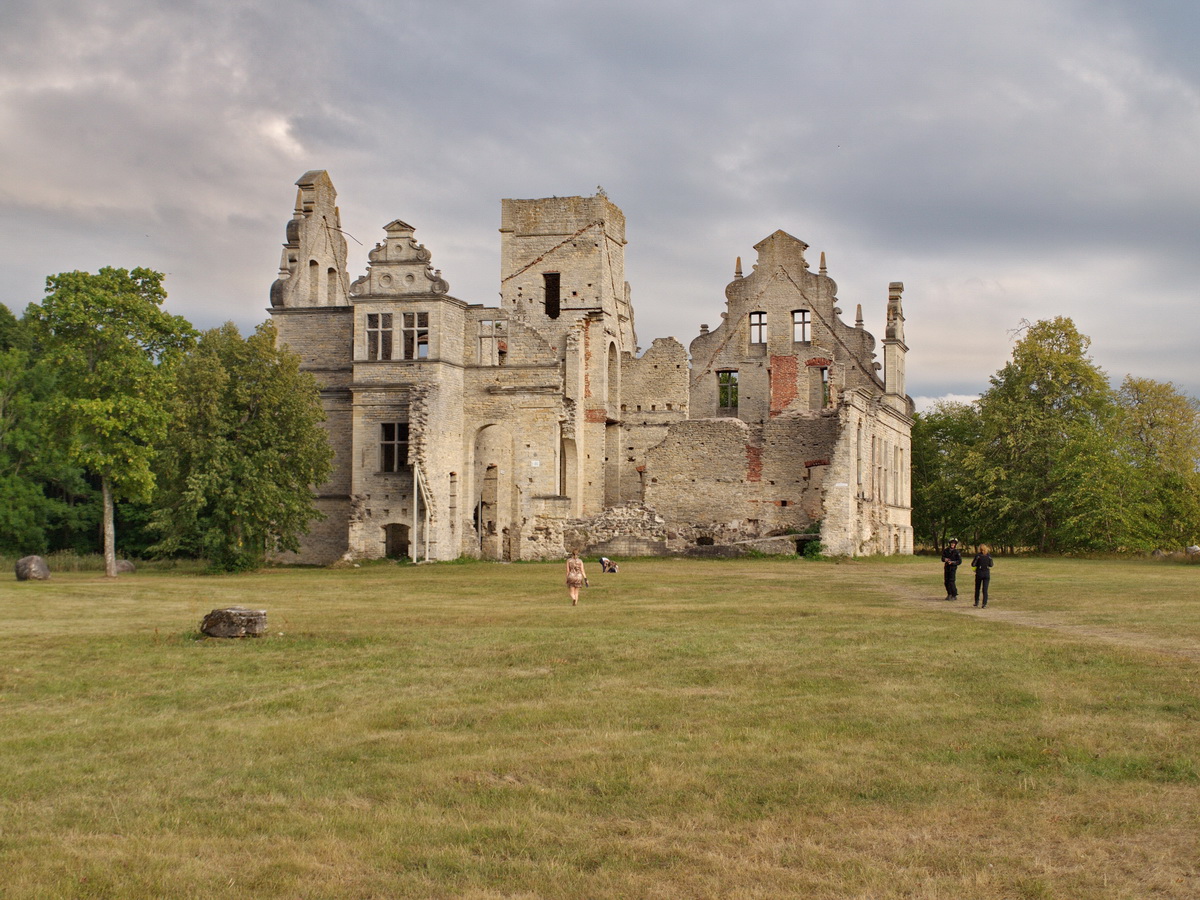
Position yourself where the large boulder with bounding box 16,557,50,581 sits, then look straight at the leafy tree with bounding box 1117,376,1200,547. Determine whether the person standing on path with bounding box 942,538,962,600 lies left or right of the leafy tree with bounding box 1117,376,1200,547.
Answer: right

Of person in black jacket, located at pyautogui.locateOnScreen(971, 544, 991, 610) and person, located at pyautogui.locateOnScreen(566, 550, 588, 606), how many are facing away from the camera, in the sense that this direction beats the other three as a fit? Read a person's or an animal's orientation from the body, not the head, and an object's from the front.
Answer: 2

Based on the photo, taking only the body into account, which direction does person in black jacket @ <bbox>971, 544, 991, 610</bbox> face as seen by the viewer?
away from the camera

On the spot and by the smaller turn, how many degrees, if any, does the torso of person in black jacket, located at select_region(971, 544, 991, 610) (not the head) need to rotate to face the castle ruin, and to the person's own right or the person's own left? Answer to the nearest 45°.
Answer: approximately 45° to the person's own left

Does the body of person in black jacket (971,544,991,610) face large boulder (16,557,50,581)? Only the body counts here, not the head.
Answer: no

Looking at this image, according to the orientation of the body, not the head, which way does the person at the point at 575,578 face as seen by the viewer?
away from the camera

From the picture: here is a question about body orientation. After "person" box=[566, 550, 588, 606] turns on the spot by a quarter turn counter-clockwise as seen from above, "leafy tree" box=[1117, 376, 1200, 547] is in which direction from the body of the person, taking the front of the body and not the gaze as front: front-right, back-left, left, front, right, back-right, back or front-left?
back-right

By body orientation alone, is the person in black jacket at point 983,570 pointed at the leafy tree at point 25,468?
no

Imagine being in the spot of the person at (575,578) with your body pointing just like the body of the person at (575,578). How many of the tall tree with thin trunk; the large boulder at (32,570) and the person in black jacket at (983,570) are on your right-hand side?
1

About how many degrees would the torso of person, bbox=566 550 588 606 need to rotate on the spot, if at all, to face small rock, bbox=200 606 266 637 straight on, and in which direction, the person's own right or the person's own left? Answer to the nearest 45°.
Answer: approximately 135° to the person's own left

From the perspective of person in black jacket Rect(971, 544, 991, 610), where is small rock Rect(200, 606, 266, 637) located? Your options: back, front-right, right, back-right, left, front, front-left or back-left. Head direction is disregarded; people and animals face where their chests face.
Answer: back-left

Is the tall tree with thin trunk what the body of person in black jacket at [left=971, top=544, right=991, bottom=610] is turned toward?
no
